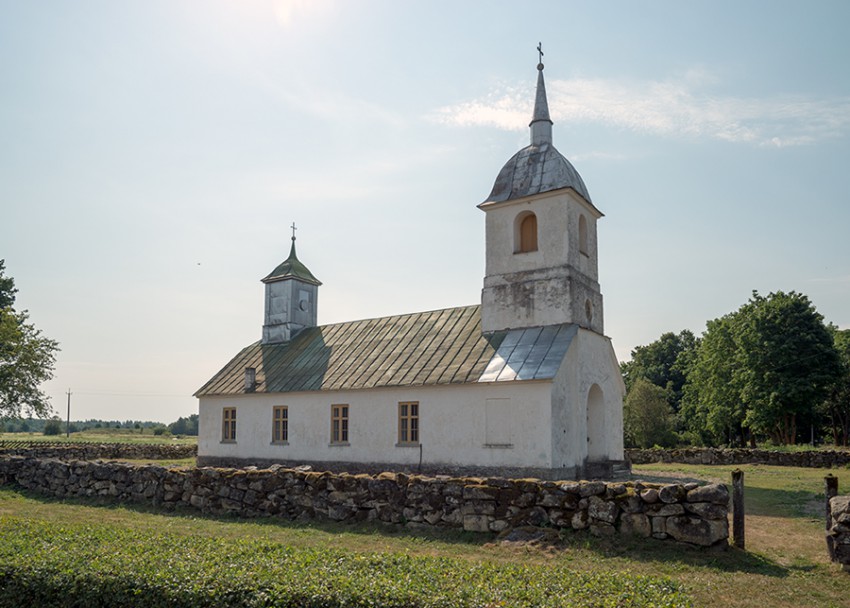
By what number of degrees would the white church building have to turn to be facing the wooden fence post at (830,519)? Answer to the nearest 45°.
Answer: approximately 45° to its right

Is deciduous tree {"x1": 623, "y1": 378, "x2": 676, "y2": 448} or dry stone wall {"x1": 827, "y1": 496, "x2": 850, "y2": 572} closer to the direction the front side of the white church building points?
the dry stone wall

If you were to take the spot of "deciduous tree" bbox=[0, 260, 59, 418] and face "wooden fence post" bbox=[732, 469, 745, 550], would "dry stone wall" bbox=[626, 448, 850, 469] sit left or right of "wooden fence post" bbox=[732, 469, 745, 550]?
left

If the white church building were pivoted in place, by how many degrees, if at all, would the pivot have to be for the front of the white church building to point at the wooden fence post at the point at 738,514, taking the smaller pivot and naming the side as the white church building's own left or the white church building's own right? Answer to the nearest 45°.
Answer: approximately 45° to the white church building's own right

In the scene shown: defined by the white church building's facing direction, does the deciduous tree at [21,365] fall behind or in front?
behind

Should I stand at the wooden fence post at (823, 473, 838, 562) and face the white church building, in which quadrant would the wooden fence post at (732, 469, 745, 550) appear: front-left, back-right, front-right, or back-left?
front-left

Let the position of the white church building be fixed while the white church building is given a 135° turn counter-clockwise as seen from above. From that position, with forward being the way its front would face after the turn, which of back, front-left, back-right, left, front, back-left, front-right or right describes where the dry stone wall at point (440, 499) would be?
back

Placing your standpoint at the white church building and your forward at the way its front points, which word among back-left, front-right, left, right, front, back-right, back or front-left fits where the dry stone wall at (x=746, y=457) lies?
left

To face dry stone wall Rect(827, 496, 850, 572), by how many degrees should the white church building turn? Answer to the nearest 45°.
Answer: approximately 45° to its right

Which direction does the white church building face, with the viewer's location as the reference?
facing the viewer and to the right of the viewer

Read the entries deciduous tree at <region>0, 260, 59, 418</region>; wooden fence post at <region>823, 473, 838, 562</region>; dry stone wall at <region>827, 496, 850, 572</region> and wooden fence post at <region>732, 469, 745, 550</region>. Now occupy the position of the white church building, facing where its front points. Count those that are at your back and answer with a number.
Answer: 1

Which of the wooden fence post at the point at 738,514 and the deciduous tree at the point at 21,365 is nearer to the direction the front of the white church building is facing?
the wooden fence post
